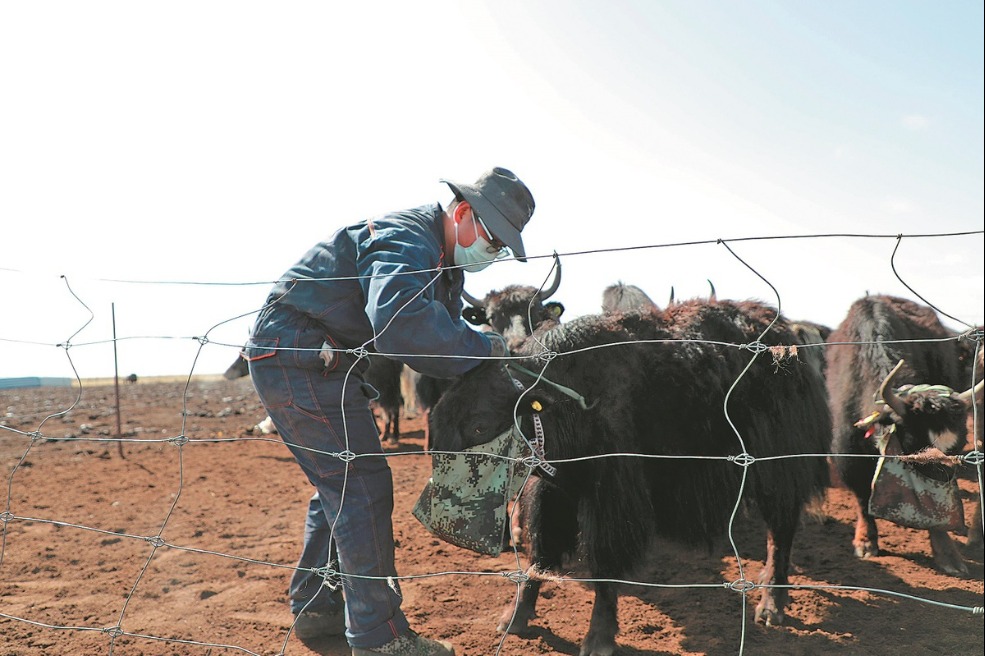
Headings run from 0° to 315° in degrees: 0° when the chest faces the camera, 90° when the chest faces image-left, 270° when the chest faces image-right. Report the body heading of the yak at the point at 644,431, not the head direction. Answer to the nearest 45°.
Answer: approximately 45°

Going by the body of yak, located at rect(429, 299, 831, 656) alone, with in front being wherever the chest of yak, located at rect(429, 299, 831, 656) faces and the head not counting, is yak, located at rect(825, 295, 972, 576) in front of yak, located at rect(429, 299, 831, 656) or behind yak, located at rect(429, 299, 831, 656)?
behind

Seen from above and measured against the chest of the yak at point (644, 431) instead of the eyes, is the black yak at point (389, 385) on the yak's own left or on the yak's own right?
on the yak's own right
